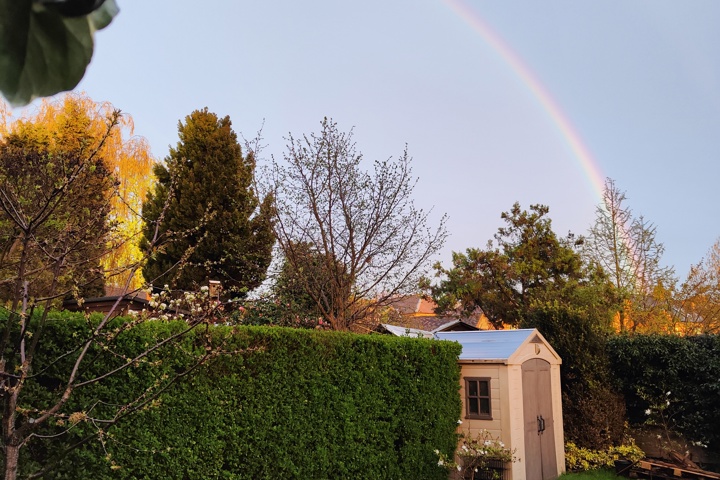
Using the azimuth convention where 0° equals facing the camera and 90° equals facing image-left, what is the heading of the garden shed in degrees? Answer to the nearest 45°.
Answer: approximately 315°

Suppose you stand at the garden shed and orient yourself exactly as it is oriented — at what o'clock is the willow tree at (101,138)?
The willow tree is roughly at 5 o'clock from the garden shed.

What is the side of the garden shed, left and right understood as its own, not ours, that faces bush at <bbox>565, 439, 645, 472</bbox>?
left

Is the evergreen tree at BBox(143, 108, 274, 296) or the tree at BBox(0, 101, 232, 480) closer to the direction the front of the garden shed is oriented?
the tree

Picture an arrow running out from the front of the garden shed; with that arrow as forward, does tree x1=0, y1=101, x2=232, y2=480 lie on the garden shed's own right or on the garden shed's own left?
on the garden shed's own right

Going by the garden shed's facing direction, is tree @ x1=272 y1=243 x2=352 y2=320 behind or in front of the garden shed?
behind

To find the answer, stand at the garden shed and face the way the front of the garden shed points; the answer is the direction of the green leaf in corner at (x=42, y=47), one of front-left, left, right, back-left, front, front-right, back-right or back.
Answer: front-right

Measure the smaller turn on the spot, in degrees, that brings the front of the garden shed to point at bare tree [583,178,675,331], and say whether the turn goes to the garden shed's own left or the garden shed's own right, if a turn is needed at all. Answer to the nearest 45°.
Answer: approximately 135° to the garden shed's own left

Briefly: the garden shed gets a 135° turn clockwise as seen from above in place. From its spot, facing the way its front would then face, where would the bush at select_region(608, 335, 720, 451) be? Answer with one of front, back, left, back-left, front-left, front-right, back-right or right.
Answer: back-right

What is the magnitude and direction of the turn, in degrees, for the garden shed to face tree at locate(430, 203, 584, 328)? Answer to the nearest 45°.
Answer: approximately 135° to its left
